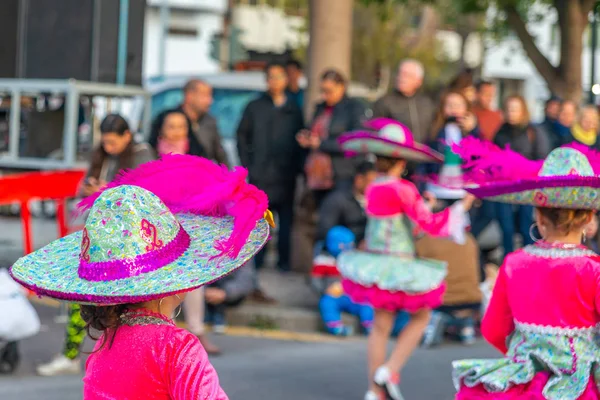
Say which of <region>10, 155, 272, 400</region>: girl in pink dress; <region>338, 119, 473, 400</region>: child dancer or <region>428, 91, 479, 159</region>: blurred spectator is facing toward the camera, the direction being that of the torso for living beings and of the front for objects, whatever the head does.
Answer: the blurred spectator

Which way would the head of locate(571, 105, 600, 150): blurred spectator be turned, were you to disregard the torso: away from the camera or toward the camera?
toward the camera

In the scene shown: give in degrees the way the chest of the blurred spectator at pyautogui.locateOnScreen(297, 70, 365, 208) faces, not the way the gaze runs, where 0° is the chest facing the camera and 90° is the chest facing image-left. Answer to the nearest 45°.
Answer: approximately 45°

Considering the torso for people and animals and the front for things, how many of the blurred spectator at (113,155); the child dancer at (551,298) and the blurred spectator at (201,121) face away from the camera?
1

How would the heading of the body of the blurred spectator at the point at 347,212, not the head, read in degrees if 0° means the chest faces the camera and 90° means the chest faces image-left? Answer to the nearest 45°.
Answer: approximately 315°

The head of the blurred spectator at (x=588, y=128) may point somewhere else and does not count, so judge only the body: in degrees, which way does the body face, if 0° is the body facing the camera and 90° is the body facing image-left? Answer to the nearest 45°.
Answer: approximately 45°

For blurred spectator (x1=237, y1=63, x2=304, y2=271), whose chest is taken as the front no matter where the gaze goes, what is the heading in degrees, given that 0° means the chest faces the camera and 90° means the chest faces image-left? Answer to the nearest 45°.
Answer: approximately 0°

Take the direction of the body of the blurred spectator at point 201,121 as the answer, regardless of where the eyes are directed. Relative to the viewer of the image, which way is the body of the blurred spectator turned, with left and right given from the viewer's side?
facing the viewer and to the right of the viewer

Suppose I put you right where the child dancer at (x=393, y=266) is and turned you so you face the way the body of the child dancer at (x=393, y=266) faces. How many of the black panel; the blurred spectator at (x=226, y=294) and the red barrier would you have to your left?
3

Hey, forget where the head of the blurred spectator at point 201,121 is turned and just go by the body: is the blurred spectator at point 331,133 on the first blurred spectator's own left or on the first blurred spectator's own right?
on the first blurred spectator's own left

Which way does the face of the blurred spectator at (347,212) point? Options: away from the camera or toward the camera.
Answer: toward the camera

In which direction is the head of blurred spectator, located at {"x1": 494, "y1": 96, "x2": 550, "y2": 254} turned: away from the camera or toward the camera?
toward the camera

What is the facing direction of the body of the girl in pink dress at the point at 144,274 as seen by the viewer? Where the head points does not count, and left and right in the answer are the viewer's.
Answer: facing away from the viewer and to the right of the viewer

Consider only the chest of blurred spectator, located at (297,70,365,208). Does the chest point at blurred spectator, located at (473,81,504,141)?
no

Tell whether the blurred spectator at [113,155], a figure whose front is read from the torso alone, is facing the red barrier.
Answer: no

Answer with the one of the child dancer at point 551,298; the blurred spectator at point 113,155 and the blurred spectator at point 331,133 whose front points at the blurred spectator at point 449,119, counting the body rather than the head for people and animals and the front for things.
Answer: the child dancer

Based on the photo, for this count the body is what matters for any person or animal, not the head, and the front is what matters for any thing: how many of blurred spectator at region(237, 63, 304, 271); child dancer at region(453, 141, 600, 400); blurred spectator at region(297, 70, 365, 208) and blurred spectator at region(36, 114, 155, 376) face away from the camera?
1

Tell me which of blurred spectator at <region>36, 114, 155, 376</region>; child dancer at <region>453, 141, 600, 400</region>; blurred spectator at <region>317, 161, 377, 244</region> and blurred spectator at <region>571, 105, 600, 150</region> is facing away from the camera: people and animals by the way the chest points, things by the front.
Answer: the child dancer

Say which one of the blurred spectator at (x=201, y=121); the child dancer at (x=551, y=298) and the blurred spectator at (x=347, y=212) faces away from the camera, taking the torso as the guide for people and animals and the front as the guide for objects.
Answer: the child dancer

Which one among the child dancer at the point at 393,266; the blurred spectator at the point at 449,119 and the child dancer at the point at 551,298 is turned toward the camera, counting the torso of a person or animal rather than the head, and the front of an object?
the blurred spectator

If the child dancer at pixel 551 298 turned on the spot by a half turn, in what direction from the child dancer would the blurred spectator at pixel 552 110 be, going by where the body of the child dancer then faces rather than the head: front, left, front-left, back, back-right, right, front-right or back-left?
back
